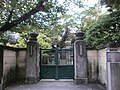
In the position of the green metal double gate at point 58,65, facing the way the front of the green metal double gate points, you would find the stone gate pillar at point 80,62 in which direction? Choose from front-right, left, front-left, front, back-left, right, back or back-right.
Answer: front-left

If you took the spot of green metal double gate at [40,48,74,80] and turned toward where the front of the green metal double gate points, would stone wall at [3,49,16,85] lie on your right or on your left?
on your right

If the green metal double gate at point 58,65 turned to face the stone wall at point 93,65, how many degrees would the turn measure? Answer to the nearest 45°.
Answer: approximately 90° to its left

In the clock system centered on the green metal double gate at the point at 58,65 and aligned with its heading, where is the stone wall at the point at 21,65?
The stone wall is roughly at 3 o'clock from the green metal double gate.

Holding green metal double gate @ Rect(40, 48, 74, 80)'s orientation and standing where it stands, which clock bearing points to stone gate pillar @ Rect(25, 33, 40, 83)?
The stone gate pillar is roughly at 2 o'clock from the green metal double gate.

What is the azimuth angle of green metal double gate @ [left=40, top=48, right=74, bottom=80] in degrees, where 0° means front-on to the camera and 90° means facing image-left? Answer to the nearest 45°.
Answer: approximately 0°
